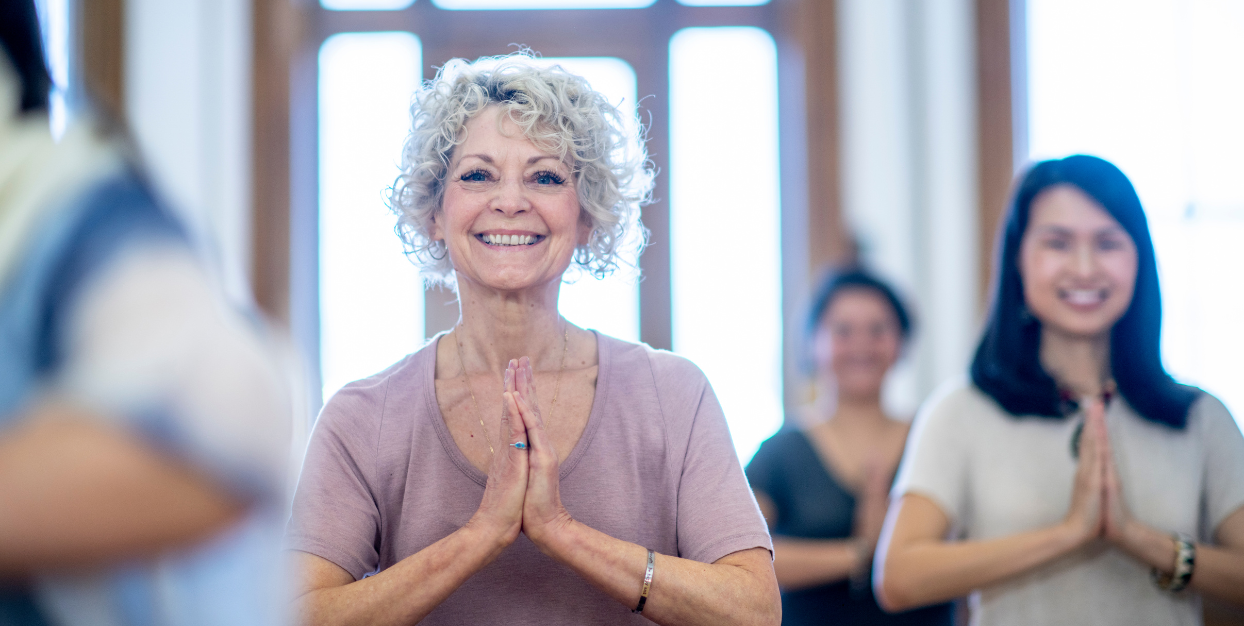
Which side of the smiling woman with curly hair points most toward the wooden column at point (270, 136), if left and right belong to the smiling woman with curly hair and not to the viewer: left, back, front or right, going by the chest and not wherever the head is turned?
back

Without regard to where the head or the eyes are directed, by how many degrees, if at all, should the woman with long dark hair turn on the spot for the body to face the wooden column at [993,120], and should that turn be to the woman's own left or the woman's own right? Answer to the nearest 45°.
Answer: approximately 180°

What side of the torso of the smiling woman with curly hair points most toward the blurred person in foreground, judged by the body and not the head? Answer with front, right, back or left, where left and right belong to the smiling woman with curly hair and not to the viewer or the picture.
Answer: front

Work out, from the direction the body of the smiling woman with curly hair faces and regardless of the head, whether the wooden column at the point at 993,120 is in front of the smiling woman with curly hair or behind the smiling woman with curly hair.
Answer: behind

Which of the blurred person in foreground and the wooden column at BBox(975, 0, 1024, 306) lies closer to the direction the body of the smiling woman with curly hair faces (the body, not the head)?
the blurred person in foreground

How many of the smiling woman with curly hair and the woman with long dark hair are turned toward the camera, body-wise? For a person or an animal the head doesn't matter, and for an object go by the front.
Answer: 2

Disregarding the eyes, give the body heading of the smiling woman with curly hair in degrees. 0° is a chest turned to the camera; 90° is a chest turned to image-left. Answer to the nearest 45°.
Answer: approximately 0°
